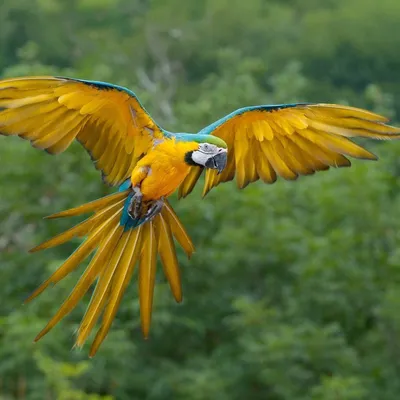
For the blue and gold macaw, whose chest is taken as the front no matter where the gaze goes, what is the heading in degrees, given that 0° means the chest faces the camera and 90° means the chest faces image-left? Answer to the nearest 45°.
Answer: approximately 315°
